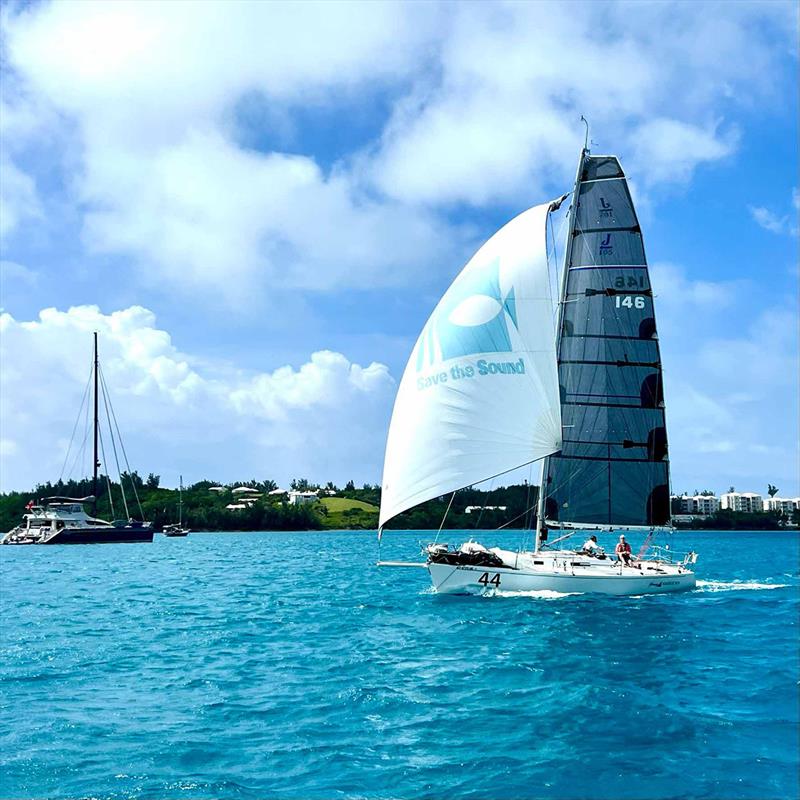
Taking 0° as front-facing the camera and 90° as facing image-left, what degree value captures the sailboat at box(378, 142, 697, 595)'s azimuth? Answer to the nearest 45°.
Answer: approximately 90°
